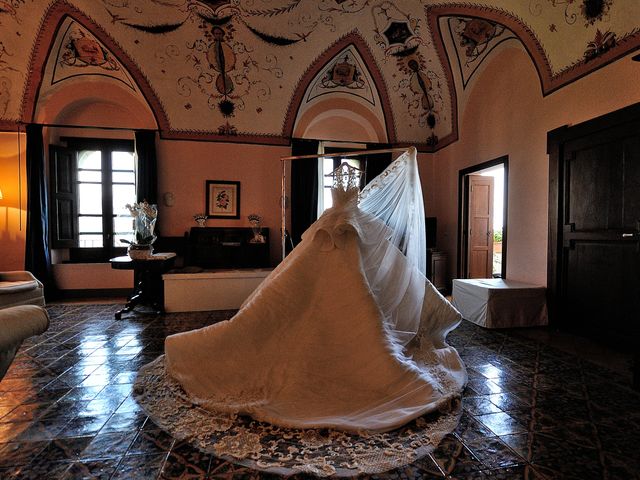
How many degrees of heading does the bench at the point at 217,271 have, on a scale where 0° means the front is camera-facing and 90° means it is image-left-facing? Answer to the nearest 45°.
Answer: approximately 0°

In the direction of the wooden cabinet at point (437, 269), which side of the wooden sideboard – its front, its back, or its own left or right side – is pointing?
left

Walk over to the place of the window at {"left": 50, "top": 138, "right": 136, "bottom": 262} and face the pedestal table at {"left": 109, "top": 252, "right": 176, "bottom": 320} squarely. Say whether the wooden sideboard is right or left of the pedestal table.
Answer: left

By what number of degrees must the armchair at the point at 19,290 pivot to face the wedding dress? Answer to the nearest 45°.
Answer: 0° — it already faces it
